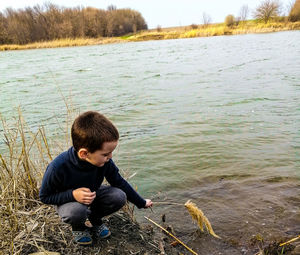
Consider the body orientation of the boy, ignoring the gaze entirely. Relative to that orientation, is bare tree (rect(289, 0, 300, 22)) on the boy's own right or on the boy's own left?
on the boy's own left

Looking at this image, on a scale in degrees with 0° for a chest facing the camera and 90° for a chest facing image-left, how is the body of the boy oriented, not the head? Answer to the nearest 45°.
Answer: approximately 315°
